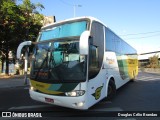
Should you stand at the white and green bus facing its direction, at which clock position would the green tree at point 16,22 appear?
The green tree is roughly at 4 o'clock from the white and green bus.

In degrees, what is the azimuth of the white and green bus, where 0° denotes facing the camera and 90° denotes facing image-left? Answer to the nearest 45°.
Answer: approximately 45°
